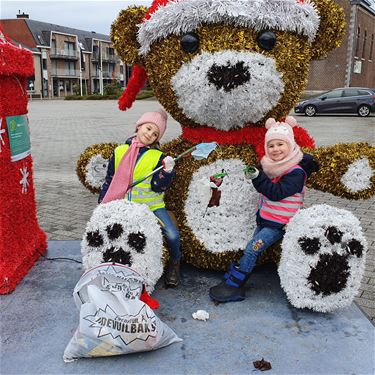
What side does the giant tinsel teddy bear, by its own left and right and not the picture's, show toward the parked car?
back

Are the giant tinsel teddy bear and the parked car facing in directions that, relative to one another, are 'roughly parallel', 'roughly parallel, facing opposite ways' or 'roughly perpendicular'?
roughly perpendicular

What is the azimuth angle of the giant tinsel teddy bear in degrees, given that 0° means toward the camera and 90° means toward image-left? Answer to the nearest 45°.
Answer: approximately 0°

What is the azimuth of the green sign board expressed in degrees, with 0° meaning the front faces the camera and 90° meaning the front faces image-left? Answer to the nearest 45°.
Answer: approximately 0°

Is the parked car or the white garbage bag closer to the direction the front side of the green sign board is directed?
the white garbage bag

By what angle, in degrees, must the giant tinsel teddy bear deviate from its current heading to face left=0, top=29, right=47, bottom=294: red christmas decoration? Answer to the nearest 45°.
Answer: approximately 90° to its right

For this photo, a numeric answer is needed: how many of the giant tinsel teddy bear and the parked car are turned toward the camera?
1

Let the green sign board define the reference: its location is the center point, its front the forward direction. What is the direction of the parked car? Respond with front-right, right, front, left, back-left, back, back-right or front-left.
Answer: back-left

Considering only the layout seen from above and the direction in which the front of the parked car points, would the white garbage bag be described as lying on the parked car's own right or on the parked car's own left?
on the parked car's own left

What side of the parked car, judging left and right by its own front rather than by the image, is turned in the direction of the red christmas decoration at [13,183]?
left

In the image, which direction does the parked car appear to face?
to the viewer's left
